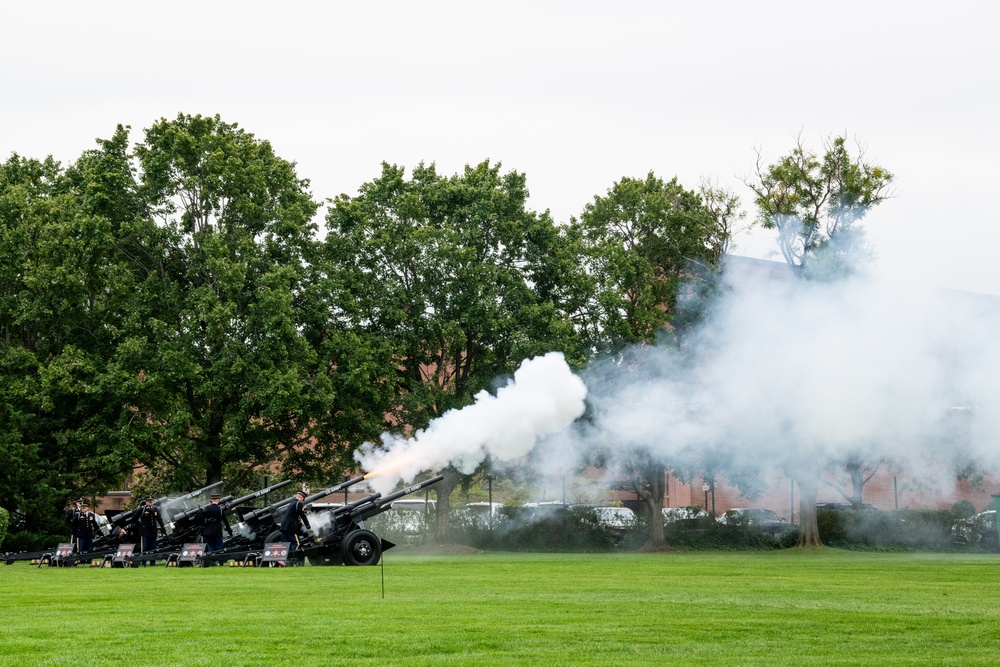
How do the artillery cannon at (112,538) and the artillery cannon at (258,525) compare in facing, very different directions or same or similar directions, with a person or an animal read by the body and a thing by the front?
same or similar directions

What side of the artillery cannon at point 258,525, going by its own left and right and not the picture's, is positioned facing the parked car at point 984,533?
front

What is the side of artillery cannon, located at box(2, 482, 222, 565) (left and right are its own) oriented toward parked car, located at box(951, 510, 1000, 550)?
front

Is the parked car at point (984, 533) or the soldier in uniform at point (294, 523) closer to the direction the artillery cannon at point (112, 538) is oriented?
the parked car

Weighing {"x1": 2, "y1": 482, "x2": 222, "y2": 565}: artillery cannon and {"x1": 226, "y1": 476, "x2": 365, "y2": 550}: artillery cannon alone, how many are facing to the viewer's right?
2

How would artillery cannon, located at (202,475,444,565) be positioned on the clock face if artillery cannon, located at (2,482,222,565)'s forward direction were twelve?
artillery cannon, located at (202,475,444,565) is roughly at 2 o'clock from artillery cannon, located at (2,482,222,565).

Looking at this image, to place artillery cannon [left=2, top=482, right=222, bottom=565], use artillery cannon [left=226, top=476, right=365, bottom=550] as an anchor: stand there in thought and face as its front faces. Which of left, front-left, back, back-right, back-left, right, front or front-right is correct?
back-left

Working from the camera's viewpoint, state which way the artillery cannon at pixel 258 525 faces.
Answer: facing to the right of the viewer

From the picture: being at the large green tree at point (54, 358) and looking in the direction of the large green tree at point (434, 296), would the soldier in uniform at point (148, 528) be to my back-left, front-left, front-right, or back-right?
front-right

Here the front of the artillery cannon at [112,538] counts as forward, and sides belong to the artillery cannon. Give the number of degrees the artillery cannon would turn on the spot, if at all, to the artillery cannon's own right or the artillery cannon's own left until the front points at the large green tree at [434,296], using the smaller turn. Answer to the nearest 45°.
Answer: approximately 45° to the artillery cannon's own left

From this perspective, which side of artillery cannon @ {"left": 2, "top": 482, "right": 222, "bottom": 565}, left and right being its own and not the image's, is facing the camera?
right

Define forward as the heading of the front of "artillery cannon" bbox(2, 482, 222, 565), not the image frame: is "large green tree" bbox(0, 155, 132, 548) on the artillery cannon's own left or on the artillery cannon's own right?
on the artillery cannon's own left

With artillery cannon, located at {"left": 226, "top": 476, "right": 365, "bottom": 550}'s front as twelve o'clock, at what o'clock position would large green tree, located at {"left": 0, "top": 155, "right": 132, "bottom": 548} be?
The large green tree is roughly at 8 o'clock from the artillery cannon.

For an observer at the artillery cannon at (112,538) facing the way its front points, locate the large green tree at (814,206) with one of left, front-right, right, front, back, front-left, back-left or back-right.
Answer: front

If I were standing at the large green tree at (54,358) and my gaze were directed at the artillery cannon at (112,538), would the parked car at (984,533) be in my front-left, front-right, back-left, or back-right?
front-left
